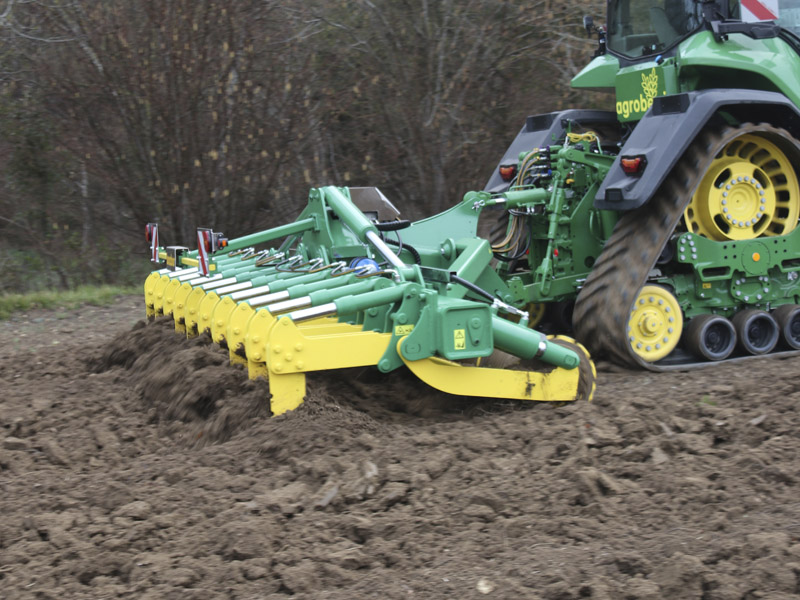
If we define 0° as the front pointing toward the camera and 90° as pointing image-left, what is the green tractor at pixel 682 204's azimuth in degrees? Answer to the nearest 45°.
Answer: approximately 225°
